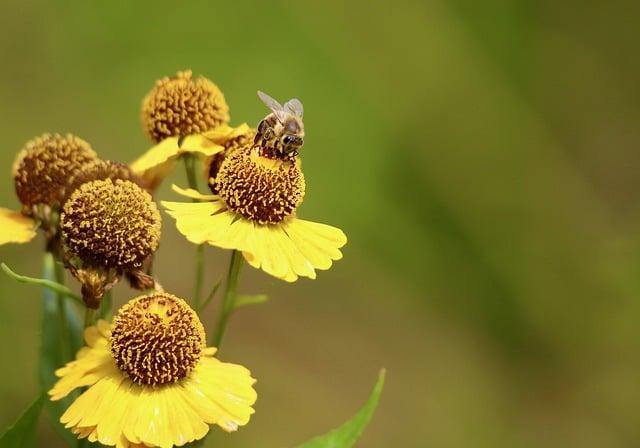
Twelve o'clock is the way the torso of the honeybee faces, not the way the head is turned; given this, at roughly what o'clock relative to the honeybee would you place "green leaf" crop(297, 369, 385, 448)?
The green leaf is roughly at 11 o'clock from the honeybee.

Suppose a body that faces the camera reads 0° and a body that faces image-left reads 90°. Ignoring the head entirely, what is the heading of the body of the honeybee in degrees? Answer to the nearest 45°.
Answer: approximately 315°
